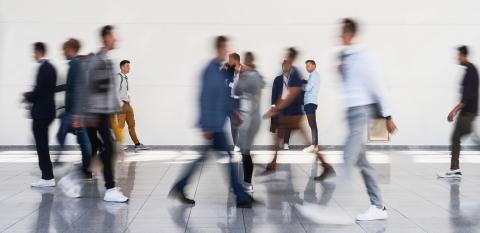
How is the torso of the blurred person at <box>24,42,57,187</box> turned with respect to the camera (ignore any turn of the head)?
to the viewer's left

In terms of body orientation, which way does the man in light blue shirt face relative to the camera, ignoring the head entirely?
to the viewer's left

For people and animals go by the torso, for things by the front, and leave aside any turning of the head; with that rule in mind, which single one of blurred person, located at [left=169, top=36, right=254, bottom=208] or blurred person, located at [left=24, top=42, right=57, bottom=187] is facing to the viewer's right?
blurred person, located at [left=169, top=36, right=254, bottom=208]

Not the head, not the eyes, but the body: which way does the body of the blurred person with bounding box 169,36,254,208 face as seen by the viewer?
to the viewer's right

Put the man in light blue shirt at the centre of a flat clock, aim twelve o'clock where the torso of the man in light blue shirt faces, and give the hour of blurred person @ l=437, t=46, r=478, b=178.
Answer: The blurred person is roughly at 8 o'clock from the man in light blue shirt.

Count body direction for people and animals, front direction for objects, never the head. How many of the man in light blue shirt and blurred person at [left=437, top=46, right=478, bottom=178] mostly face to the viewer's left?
2

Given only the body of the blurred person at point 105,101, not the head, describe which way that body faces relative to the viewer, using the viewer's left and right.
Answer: facing to the right of the viewer

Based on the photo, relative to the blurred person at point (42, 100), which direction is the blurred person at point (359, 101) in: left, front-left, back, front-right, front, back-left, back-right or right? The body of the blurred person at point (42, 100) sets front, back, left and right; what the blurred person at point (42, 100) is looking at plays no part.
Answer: back-left

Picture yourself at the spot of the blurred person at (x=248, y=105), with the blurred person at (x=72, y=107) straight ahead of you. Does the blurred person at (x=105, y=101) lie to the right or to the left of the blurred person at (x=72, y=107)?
left

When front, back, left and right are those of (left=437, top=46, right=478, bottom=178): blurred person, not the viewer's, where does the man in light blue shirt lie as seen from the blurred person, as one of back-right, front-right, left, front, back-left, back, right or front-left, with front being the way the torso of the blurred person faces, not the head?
front-right
